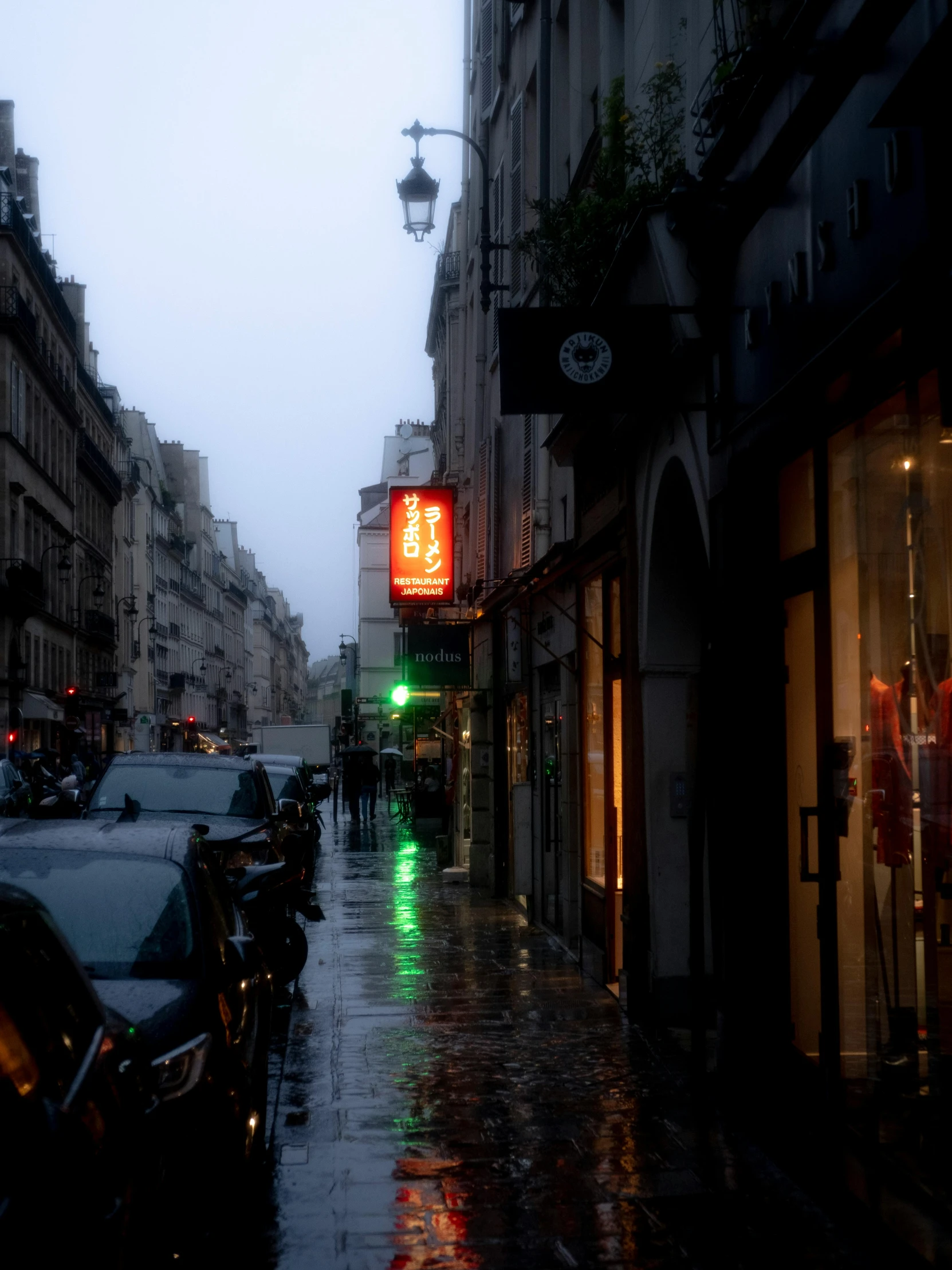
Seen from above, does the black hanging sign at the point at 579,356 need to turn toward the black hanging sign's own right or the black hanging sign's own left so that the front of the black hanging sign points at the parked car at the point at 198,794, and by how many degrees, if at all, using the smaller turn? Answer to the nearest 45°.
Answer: approximately 135° to the black hanging sign's own right

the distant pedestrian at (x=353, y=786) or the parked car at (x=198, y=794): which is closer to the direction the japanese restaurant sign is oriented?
the parked car

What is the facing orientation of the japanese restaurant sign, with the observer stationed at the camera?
facing the viewer

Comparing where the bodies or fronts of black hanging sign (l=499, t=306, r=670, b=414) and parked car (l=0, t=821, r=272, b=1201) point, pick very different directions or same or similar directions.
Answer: same or similar directions

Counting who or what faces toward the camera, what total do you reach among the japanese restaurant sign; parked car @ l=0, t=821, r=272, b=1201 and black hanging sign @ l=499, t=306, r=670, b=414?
3

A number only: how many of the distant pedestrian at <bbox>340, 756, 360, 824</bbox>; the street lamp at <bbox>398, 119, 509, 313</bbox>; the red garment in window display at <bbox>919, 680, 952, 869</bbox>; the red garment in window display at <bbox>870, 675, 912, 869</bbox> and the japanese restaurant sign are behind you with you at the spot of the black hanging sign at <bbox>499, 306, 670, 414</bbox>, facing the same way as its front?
3

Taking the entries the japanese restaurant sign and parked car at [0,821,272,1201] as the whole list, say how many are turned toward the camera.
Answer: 2

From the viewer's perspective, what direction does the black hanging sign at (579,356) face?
toward the camera

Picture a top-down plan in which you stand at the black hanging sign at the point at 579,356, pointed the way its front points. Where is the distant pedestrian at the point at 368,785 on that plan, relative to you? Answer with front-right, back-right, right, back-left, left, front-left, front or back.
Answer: back

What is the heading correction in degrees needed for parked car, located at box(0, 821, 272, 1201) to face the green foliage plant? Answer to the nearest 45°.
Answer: approximately 135° to its left

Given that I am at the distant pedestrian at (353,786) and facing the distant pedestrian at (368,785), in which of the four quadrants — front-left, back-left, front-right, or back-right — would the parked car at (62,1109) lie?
back-right

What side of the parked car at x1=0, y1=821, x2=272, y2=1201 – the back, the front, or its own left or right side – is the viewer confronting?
front

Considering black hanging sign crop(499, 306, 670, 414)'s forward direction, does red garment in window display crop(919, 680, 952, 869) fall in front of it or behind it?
in front

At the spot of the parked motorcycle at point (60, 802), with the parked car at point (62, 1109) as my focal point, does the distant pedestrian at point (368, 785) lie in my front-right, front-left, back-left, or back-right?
back-left

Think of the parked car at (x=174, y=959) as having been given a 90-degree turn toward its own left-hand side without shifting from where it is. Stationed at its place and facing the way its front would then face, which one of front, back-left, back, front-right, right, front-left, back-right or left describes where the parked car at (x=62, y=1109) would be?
right

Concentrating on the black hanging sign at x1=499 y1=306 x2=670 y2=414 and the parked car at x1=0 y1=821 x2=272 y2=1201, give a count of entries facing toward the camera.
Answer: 2

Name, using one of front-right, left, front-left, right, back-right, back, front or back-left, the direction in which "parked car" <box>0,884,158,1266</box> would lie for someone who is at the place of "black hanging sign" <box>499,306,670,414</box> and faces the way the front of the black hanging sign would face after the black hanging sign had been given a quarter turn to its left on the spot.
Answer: right

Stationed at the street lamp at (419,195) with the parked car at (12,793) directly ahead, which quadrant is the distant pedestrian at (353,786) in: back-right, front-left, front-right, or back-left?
front-right

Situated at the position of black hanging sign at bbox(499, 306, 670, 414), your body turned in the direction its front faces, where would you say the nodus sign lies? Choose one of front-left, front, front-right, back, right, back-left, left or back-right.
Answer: back
